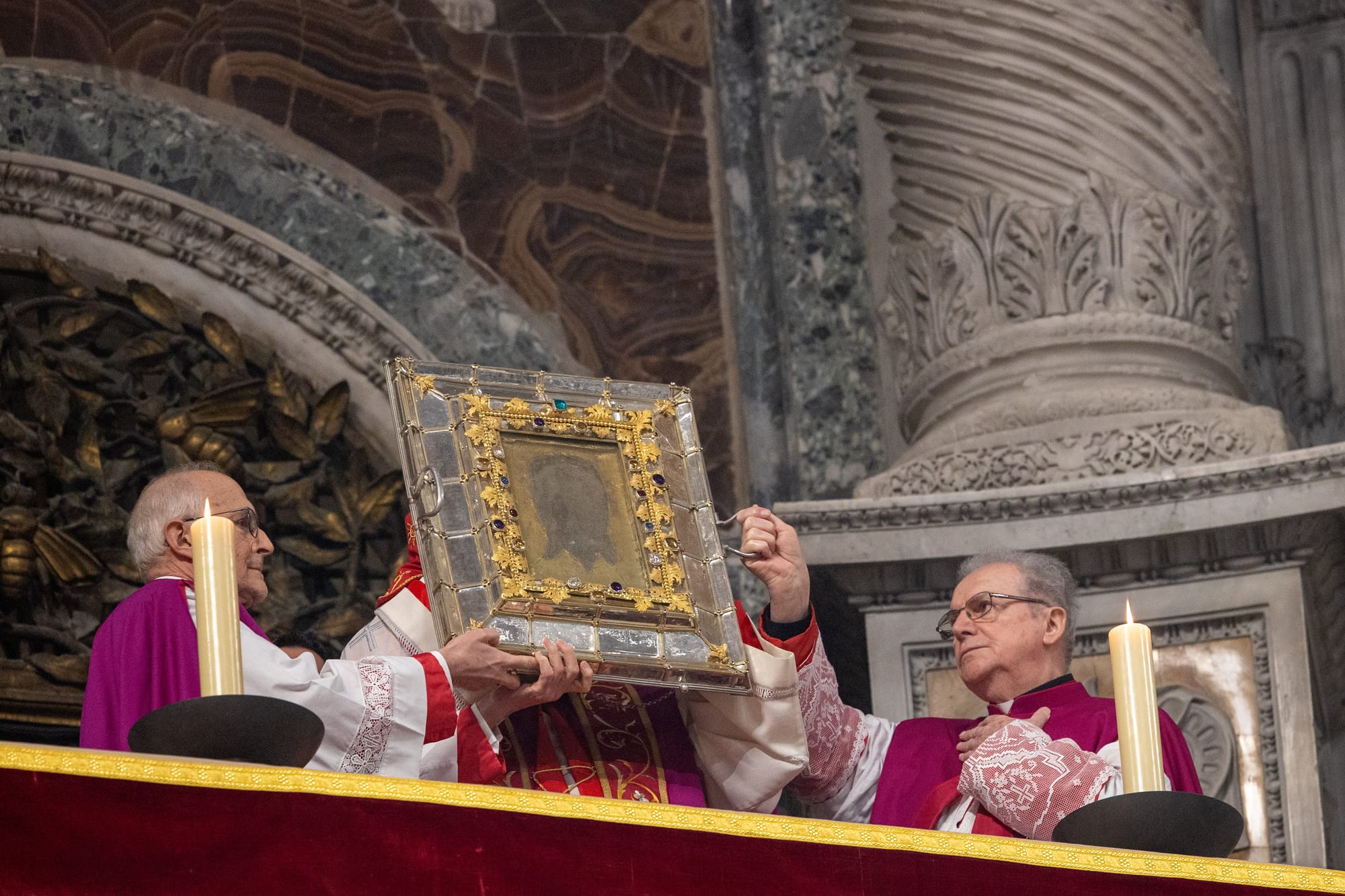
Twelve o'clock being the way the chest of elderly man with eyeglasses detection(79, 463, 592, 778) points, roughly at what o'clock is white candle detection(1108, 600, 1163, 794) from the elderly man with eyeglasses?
The white candle is roughly at 1 o'clock from the elderly man with eyeglasses.

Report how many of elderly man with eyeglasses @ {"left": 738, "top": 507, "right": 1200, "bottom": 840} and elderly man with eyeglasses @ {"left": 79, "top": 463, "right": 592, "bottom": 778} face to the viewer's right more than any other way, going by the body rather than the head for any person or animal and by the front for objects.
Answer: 1

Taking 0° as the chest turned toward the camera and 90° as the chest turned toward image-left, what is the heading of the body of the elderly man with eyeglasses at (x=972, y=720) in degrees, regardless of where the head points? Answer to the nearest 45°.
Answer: approximately 45°

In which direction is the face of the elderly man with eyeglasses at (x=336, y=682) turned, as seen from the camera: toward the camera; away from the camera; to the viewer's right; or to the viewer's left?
to the viewer's right

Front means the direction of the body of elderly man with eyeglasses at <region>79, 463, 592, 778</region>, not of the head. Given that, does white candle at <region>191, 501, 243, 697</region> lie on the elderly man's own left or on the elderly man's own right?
on the elderly man's own right

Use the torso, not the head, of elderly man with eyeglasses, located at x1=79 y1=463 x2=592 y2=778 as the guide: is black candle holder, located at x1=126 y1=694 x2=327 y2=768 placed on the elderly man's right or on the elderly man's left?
on the elderly man's right

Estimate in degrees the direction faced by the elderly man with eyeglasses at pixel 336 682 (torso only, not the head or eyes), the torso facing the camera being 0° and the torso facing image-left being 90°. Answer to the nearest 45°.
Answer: approximately 270°

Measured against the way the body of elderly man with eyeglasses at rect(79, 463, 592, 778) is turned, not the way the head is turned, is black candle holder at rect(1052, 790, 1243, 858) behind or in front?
in front

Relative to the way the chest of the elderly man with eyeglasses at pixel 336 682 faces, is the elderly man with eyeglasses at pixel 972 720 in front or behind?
in front

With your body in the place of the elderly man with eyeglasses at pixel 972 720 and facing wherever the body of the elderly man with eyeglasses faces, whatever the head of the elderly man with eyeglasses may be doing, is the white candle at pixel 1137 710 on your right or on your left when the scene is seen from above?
on your left

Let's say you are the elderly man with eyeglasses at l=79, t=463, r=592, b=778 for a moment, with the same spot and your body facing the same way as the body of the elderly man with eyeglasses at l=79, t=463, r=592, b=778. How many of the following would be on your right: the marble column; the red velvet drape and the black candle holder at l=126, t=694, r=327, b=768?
2

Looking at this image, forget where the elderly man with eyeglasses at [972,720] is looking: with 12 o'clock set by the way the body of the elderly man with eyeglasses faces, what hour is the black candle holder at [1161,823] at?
The black candle holder is roughly at 10 o'clock from the elderly man with eyeglasses.
